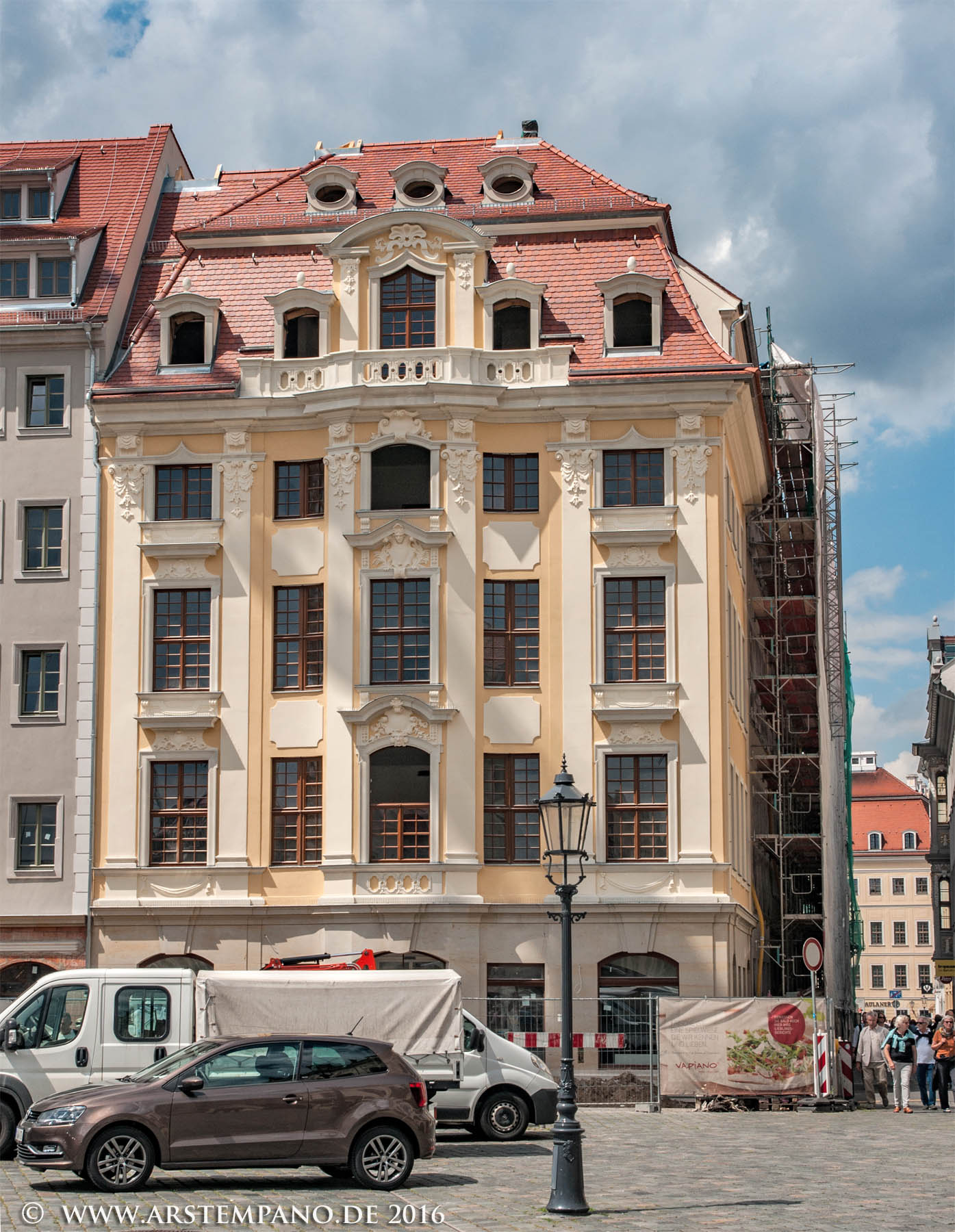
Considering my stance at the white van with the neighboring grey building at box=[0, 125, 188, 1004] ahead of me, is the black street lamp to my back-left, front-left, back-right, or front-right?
back-right

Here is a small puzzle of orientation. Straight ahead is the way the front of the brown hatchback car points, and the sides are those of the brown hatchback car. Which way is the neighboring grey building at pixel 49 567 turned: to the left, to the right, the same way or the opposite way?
to the left

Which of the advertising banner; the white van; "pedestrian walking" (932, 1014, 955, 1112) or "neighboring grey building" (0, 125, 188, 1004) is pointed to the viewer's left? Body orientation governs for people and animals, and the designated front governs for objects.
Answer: the white van

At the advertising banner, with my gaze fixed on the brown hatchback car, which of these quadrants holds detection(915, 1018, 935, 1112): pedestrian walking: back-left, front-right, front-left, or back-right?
back-left

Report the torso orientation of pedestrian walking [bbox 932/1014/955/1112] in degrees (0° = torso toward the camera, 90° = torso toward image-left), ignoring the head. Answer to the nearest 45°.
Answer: approximately 0°

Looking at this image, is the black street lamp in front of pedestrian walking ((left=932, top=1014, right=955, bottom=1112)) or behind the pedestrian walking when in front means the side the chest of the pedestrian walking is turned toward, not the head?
in front

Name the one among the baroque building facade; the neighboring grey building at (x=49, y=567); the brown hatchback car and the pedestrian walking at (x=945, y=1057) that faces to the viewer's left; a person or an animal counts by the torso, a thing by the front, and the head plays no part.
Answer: the brown hatchback car

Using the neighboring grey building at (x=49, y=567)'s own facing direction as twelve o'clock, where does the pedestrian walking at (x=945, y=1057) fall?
The pedestrian walking is roughly at 10 o'clock from the neighboring grey building.

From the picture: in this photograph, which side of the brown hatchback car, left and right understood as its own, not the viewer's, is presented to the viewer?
left

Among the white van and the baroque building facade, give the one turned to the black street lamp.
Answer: the baroque building facade

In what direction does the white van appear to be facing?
to the viewer's left

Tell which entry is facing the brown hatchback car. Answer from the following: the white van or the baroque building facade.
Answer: the baroque building facade
